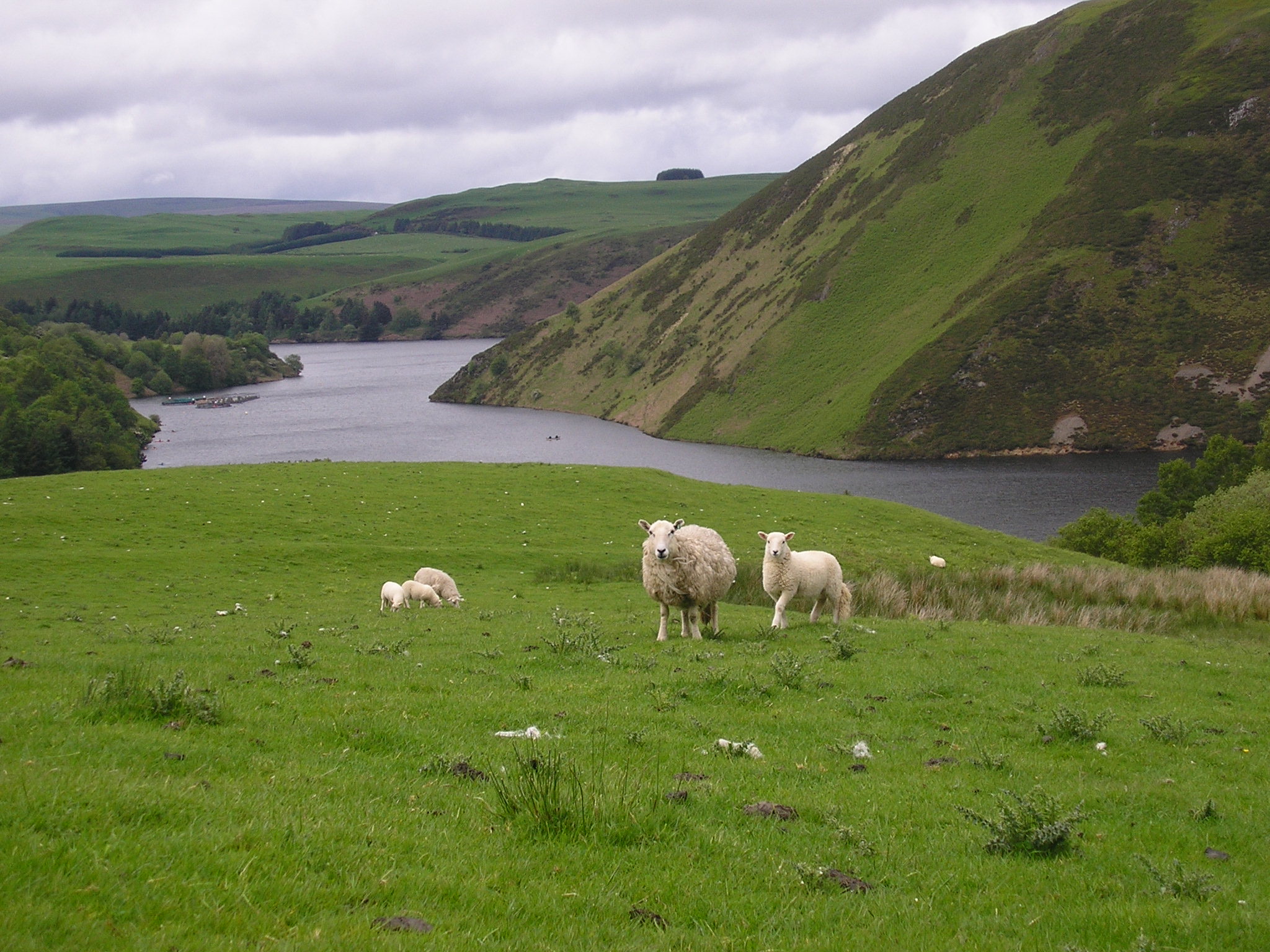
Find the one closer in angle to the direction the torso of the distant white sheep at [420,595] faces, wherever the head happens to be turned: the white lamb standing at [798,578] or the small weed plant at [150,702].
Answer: the white lamb standing

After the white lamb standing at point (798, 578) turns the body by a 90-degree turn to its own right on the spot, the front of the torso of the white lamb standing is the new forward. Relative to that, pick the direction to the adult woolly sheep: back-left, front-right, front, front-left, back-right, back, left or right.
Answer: left

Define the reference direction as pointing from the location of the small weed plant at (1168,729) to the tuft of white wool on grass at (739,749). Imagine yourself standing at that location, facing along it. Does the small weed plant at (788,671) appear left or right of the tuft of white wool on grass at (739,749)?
right

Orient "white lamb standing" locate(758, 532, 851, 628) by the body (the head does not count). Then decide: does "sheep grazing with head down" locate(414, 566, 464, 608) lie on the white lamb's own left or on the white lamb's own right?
on the white lamb's own right

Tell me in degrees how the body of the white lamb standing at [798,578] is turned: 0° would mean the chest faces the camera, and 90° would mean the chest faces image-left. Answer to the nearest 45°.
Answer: approximately 45°

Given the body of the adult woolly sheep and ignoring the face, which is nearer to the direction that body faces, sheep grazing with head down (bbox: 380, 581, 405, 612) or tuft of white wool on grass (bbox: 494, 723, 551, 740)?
the tuft of white wool on grass

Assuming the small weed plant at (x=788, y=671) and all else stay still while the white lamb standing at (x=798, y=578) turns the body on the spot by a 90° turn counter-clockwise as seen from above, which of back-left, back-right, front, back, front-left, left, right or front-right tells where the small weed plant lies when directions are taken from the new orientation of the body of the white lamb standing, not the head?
front-right

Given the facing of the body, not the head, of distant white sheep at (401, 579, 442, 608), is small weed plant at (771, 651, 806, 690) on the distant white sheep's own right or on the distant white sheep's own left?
on the distant white sheep's own right

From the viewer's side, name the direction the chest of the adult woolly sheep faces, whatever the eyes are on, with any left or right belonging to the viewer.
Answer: facing the viewer and to the left of the viewer
